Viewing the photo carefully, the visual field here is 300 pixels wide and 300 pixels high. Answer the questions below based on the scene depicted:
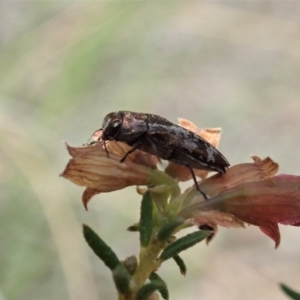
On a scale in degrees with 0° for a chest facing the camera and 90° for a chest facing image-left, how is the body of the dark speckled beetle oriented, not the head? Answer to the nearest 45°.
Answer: approximately 90°

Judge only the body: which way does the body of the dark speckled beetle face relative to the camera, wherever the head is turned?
to the viewer's left
